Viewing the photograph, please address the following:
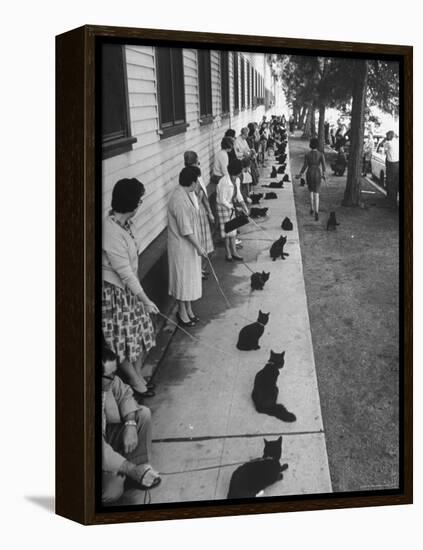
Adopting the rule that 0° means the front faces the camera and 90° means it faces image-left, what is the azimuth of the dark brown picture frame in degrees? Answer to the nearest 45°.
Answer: approximately 315°
